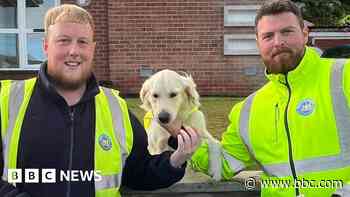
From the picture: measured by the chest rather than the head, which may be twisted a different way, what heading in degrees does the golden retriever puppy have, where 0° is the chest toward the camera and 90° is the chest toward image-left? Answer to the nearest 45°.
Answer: approximately 0°

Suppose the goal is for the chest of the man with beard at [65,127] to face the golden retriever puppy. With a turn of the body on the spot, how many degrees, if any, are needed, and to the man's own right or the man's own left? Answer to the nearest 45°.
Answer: approximately 135° to the man's own left

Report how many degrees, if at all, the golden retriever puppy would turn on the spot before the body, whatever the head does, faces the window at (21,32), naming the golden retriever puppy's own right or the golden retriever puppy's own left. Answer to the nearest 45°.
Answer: approximately 135° to the golden retriever puppy's own right

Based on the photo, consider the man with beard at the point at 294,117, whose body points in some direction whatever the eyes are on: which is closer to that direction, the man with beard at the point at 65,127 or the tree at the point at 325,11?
the man with beard

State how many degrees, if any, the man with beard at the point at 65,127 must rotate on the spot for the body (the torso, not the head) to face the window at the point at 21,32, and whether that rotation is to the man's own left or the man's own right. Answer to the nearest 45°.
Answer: approximately 180°

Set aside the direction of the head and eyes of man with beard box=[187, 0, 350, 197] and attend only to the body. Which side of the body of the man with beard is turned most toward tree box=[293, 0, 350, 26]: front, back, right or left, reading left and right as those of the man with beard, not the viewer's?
back

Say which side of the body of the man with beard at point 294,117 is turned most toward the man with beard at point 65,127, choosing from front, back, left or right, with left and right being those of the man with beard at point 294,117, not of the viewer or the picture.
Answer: right

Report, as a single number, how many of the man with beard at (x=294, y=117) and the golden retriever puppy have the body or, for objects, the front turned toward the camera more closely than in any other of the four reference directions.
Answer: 2

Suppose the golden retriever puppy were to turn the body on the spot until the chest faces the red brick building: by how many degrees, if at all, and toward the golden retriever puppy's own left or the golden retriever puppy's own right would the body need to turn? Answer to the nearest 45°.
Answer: approximately 180°
